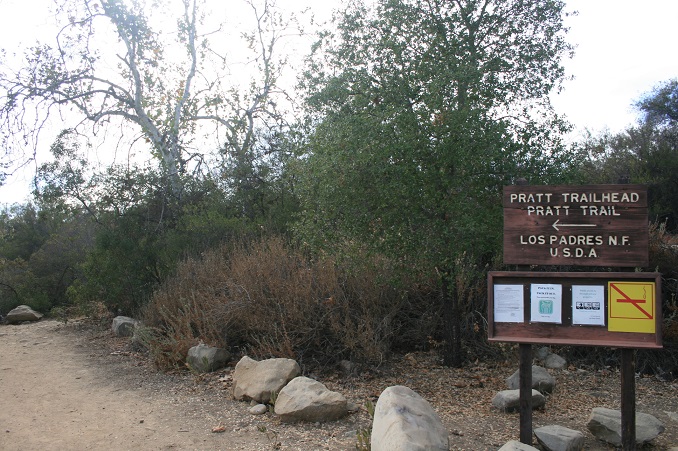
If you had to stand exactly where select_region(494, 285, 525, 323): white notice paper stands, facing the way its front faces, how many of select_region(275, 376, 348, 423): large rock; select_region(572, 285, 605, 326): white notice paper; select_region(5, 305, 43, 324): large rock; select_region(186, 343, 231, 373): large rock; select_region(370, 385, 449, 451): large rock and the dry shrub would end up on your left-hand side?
1

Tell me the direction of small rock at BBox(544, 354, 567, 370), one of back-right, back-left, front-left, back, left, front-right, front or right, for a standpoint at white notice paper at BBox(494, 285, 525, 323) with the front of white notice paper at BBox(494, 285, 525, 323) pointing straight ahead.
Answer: back

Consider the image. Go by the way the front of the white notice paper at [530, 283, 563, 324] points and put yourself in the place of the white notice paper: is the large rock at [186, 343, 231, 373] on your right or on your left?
on your right

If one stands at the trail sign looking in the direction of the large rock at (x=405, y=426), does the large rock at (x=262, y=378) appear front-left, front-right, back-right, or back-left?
front-right

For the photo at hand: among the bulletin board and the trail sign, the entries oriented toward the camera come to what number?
2

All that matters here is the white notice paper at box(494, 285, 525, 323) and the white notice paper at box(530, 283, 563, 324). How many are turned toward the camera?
2

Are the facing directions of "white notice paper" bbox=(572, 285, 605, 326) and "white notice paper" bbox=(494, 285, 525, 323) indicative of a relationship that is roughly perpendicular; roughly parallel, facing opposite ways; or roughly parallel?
roughly parallel

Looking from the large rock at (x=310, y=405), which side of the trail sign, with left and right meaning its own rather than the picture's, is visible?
right

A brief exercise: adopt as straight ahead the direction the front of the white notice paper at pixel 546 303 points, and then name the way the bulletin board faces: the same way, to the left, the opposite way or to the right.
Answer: the same way

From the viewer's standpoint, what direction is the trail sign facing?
toward the camera

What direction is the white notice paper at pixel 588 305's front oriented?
toward the camera

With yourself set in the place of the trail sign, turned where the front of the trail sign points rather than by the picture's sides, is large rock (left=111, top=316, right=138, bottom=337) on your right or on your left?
on your right

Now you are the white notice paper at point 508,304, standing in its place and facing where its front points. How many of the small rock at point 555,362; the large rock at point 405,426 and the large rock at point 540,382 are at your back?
2

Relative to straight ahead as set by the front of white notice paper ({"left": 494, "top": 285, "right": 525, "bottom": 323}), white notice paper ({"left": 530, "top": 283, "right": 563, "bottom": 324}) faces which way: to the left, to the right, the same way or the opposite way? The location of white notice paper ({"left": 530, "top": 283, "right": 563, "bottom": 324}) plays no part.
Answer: the same way

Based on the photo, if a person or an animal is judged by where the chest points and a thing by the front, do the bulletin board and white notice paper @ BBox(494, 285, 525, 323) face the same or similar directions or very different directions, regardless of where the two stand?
same or similar directions

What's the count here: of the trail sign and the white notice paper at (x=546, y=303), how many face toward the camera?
2

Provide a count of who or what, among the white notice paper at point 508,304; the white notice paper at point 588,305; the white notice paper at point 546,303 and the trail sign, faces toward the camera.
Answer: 4
